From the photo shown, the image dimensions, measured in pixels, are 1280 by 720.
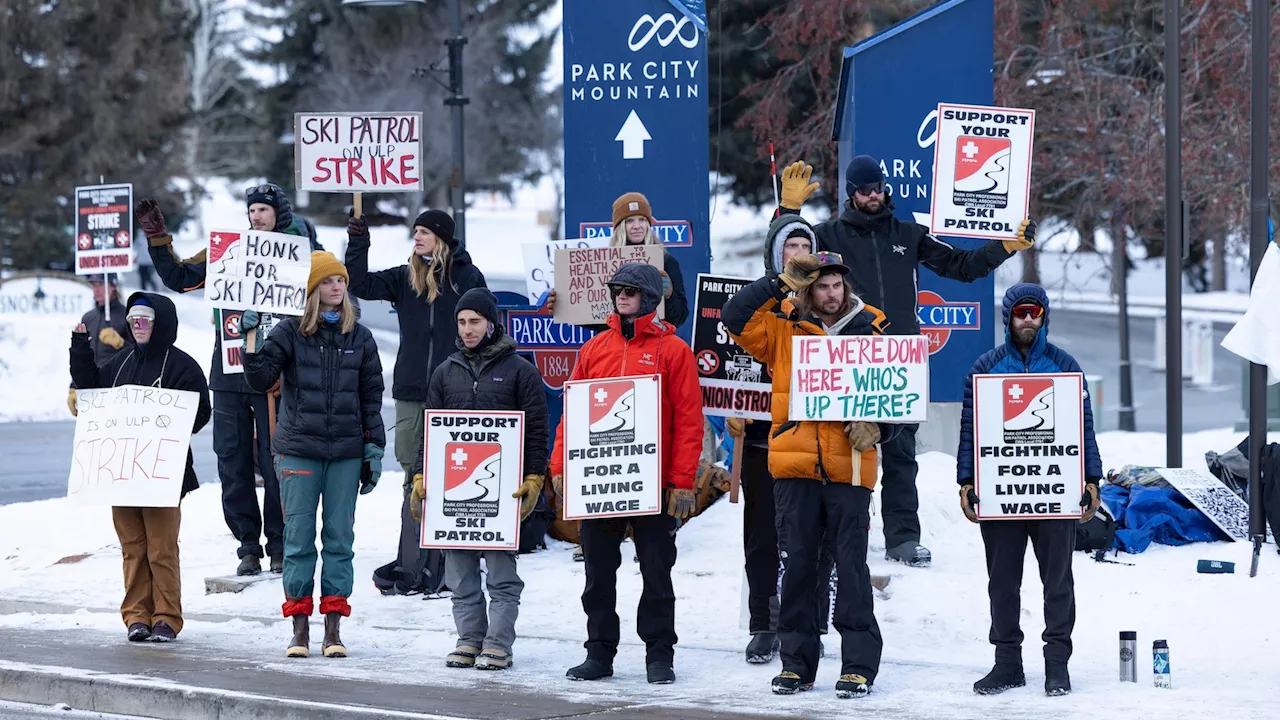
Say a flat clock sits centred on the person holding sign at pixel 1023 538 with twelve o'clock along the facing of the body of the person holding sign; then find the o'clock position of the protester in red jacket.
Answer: The protester in red jacket is roughly at 3 o'clock from the person holding sign.

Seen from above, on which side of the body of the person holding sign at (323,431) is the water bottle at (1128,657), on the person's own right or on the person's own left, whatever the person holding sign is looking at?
on the person's own left

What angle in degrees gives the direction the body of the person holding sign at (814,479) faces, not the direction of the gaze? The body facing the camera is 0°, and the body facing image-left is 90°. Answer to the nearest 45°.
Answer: approximately 0°

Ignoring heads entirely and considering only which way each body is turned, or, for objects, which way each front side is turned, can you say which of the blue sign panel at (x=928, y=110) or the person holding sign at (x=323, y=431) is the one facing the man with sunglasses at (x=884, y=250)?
the blue sign panel

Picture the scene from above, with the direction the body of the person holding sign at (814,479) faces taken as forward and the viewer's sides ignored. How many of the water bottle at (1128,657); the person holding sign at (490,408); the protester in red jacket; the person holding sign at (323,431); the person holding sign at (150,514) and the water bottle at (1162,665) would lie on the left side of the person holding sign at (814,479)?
2

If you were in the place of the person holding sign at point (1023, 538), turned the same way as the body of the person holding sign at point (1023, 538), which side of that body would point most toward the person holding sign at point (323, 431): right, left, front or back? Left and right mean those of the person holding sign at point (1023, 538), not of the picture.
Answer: right

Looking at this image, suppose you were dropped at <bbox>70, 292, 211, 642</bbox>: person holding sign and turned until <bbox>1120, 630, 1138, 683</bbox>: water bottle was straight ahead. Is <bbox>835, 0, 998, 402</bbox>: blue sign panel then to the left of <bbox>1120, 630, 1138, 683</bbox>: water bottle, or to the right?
left

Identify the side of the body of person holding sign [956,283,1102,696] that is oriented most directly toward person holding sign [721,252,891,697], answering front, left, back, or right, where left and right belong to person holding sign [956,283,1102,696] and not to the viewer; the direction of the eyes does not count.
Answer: right
